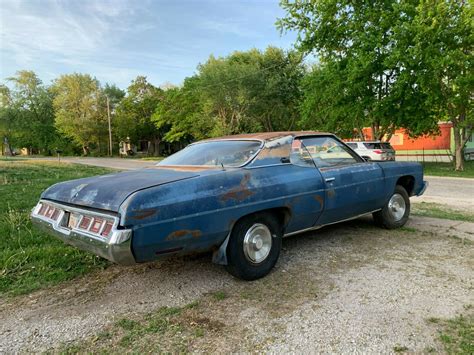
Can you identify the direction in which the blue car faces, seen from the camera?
facing away from the viewer and to the right of the viewer

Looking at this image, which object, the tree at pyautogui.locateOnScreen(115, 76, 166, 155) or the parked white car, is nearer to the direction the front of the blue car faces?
the parked white car

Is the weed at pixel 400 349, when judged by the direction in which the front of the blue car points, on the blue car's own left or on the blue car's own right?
on the blue car's own right

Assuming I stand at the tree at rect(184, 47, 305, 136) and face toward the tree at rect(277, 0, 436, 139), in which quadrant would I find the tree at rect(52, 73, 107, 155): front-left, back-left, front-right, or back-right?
back-right

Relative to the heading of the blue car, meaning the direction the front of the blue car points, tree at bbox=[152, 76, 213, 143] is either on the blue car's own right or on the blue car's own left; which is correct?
on the blue car's own left
